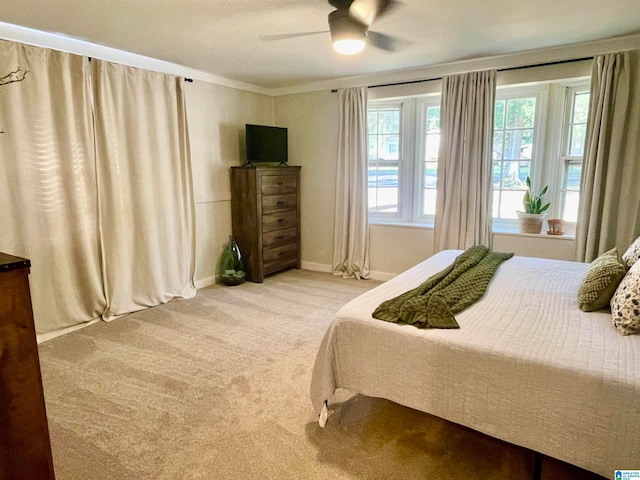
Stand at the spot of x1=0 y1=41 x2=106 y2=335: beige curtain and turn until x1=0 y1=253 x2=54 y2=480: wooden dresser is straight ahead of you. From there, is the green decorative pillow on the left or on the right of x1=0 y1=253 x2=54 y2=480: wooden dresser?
left

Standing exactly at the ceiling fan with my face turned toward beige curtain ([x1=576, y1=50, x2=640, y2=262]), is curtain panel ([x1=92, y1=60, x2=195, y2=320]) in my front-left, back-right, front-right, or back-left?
back-left

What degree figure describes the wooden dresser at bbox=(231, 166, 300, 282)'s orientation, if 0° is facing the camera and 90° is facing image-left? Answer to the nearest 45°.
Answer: approximately 315°

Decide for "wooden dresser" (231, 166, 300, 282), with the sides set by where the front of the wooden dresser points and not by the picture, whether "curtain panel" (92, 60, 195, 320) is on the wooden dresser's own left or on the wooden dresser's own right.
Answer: on the wooden dresser's own right

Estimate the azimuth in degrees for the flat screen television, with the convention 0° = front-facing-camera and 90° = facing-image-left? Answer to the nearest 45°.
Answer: approximately 315°

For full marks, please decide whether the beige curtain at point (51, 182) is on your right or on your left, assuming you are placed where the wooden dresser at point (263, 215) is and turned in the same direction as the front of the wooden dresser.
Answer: on your right
